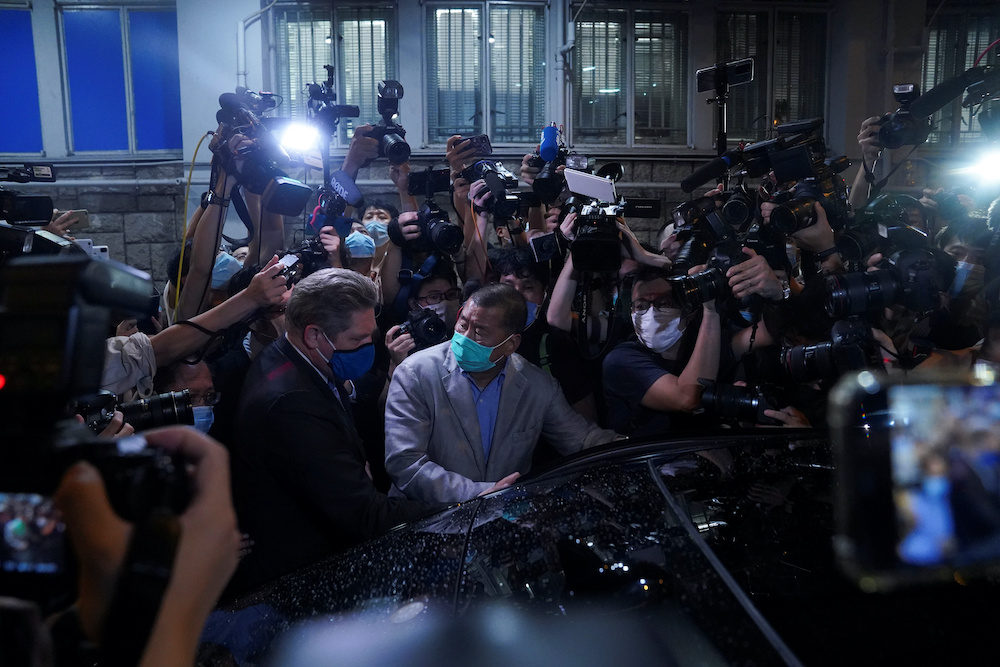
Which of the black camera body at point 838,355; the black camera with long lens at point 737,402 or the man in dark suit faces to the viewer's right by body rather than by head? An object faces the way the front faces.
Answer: the man in dark suit

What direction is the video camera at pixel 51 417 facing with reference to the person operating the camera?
facing away from the viewer and to the right of the viewer

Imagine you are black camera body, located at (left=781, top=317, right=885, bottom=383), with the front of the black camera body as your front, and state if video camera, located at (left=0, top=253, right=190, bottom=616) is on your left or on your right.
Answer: on your left

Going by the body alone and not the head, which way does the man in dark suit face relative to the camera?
to the viewer's right

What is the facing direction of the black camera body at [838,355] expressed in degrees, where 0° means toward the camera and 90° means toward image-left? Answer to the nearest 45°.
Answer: approximately 90°

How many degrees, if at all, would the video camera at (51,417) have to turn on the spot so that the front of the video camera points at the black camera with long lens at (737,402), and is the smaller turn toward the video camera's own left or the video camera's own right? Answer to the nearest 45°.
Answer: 0° — it already faces it

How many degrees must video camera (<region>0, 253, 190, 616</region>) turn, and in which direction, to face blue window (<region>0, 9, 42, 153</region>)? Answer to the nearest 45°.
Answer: approximately 45° to its left

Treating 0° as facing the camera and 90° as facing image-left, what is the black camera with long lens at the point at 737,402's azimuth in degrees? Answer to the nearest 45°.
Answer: approximately 90°

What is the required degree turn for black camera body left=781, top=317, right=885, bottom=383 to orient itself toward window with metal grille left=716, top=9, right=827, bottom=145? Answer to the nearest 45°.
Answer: approximately 90° to its right
